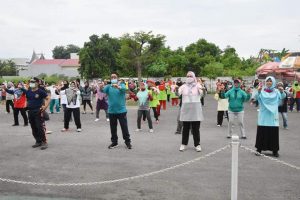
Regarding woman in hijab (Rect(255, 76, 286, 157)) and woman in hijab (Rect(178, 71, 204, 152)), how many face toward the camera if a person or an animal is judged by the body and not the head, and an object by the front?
2

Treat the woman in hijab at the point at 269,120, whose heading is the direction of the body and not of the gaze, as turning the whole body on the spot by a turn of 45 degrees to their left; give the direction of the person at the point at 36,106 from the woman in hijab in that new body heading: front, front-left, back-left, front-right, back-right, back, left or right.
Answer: back-right

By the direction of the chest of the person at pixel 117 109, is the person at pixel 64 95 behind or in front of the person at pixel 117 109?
behind

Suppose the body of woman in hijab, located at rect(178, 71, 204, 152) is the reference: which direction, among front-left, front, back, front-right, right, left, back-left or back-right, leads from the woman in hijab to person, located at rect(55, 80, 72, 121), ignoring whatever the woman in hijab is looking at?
back-right

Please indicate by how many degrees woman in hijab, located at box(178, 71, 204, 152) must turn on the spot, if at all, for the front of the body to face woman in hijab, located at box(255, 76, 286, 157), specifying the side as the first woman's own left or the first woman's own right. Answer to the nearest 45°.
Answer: approximately 90° to the first woman's own left

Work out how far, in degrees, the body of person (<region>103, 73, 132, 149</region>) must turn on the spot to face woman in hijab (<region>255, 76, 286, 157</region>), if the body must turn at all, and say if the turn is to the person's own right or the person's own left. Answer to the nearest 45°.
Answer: approximately 90° to the person's own left

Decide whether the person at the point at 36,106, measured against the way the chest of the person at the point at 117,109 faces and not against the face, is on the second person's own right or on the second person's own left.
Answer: on the second person's own right

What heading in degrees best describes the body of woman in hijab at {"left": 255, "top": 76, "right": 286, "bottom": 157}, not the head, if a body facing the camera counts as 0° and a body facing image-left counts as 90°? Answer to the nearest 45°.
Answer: approximately 0°

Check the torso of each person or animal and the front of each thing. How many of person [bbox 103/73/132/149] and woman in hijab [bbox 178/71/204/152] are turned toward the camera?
2

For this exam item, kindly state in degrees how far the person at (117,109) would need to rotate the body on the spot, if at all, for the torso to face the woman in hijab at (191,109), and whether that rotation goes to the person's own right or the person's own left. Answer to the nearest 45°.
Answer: approximately 90° to the person's own left

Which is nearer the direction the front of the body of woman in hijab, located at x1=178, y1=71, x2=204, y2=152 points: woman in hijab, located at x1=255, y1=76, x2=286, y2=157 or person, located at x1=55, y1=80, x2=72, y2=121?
the woman in hijab

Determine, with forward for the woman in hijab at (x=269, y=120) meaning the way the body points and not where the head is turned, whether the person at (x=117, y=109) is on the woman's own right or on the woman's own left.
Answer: on the woman's own right

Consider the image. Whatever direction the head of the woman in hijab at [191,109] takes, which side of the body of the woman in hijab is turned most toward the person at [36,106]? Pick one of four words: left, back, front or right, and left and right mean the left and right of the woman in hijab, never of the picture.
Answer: right
